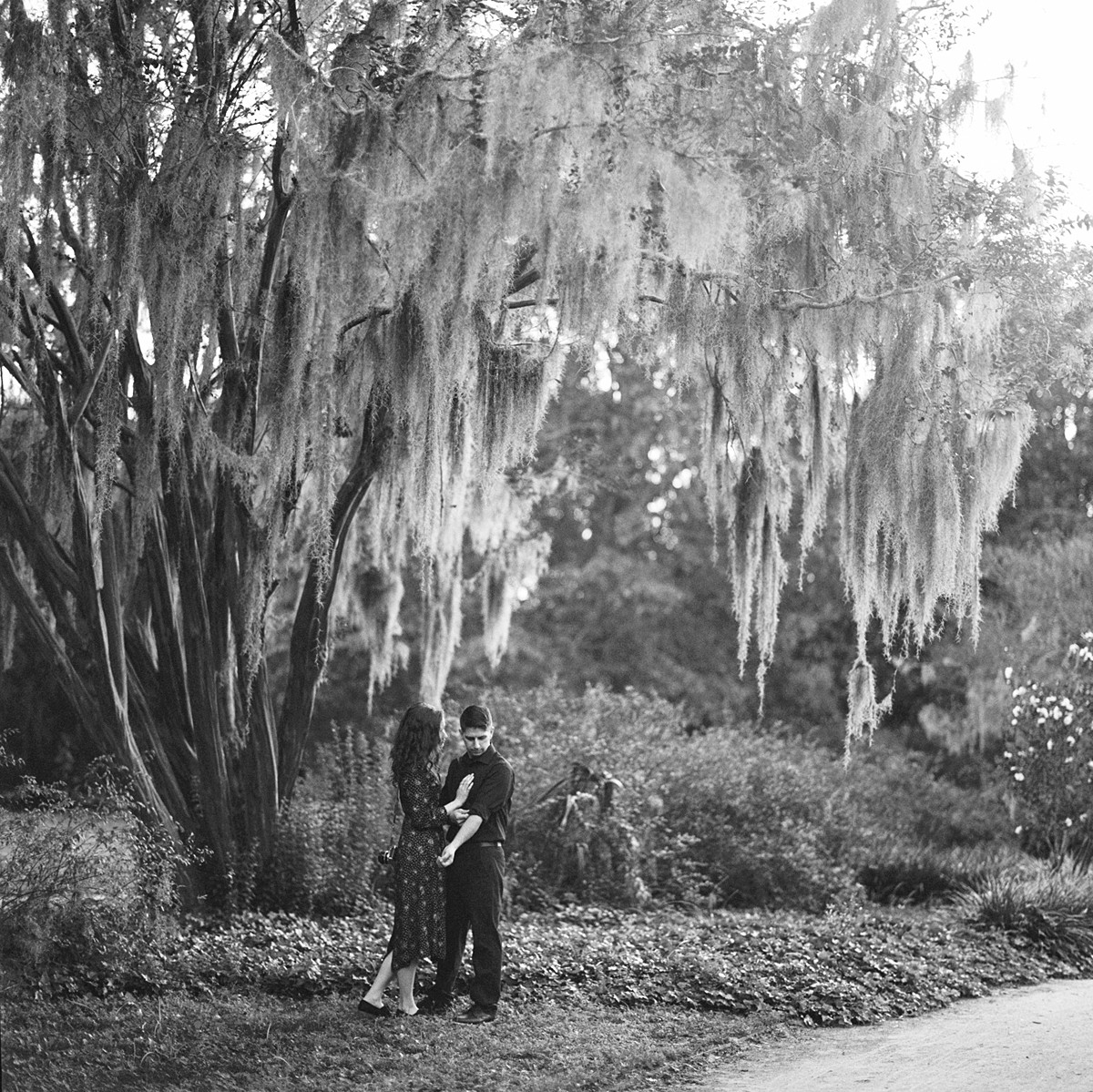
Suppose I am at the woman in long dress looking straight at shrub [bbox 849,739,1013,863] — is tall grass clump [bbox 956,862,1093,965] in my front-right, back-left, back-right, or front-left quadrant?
front-right

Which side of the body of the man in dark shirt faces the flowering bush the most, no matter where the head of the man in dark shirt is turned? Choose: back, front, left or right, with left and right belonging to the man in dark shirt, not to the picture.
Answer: back

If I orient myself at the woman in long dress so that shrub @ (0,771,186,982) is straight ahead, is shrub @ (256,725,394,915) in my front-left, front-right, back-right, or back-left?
front-right

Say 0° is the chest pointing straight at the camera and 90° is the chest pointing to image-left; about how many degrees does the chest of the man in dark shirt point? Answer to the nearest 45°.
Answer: approximately 45°

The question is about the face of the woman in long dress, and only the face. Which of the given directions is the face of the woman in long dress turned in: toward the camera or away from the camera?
away from the camera

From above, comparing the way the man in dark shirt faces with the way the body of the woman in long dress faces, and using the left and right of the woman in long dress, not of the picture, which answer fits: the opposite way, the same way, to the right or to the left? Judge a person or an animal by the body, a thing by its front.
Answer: the opposite way

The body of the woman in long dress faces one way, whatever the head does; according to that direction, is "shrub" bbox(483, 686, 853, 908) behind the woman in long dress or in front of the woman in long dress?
in front

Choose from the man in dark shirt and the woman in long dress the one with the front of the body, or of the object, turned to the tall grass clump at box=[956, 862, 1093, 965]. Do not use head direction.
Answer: the woman in long dress

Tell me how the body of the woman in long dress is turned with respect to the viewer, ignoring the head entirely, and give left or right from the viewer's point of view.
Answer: facing away from the viewer and to the right of the viewer
